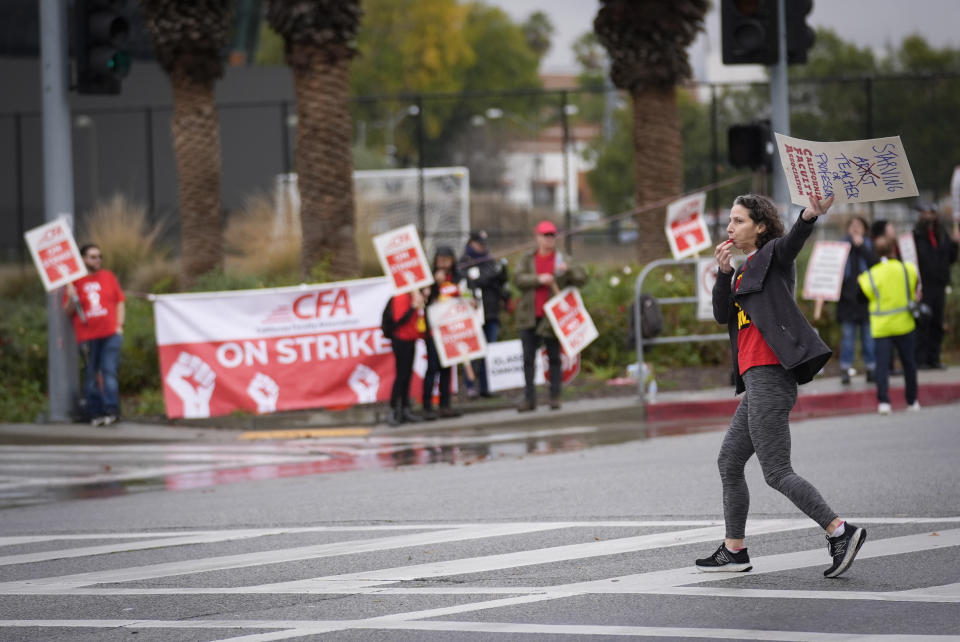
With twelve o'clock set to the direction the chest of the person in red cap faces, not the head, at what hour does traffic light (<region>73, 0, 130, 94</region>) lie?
The traffic light is roughly at 3 o'clock from the person in red cap.

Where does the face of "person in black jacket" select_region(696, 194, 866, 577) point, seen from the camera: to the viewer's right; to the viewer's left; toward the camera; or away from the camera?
to the viewer's left

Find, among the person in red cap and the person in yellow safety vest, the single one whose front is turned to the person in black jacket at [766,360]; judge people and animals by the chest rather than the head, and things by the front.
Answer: the person in red cap

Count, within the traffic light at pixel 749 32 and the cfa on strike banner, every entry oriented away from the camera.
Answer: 0

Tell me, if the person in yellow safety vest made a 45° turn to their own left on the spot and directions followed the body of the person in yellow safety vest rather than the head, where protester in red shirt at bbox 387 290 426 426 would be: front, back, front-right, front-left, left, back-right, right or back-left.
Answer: front-left

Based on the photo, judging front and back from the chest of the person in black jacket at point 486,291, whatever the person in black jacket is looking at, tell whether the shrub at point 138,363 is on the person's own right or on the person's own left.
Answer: on the person's own right

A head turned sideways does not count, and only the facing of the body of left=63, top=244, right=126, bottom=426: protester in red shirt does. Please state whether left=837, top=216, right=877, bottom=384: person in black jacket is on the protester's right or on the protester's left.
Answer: on the protester's left

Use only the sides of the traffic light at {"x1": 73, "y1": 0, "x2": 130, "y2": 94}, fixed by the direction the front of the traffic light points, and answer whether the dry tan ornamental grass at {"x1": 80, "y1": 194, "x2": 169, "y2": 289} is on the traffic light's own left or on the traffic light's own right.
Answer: on the traffic light's own left

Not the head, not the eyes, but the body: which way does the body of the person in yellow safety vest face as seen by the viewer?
away from the camera

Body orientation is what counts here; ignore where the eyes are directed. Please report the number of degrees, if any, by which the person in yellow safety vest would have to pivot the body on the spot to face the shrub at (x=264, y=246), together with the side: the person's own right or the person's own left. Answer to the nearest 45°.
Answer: approximately 45° to the person's own left
